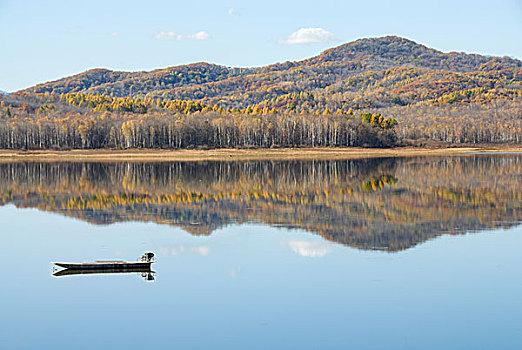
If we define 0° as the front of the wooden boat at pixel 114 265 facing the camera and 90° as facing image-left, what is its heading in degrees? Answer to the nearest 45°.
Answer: approximately 90°
